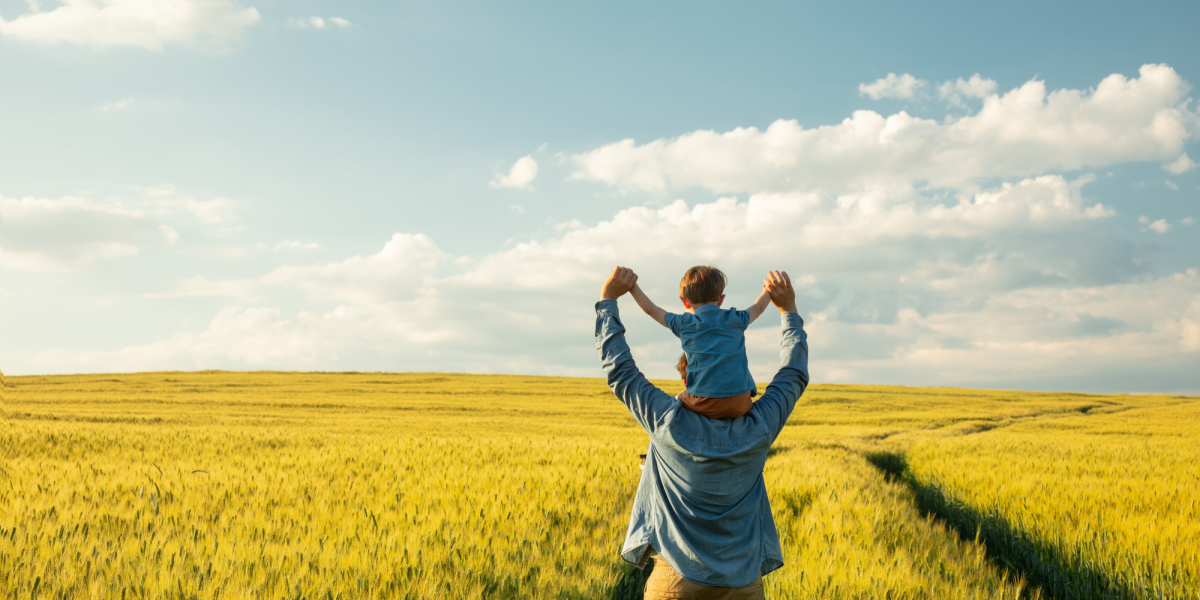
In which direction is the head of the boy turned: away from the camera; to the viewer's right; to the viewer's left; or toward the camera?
away from the camera

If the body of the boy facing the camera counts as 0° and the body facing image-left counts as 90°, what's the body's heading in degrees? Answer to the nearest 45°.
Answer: approximately 180°

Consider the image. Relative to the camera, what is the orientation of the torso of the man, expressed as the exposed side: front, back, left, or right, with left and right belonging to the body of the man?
back
